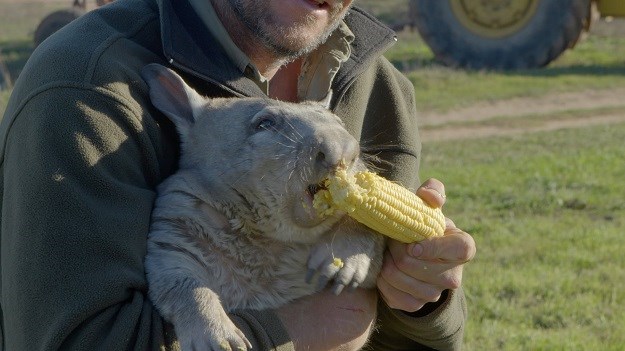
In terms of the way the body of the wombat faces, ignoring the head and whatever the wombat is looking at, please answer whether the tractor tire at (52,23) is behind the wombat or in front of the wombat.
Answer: behind

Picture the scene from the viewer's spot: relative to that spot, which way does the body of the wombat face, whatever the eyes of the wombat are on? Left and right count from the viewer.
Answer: facing the viewer and to the right of the viewer

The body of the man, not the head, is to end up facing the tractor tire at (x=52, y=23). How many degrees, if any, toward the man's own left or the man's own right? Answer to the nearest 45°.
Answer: approximately 135° to the man's own left
